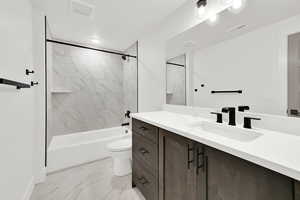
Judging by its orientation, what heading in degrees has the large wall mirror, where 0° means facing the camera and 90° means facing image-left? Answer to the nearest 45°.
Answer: approximately 45°

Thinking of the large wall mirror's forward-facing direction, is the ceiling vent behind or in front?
in front

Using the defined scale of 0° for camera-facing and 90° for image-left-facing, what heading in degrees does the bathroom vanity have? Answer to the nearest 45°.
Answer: approximately 45°

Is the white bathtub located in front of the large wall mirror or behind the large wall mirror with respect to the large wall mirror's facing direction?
in front
